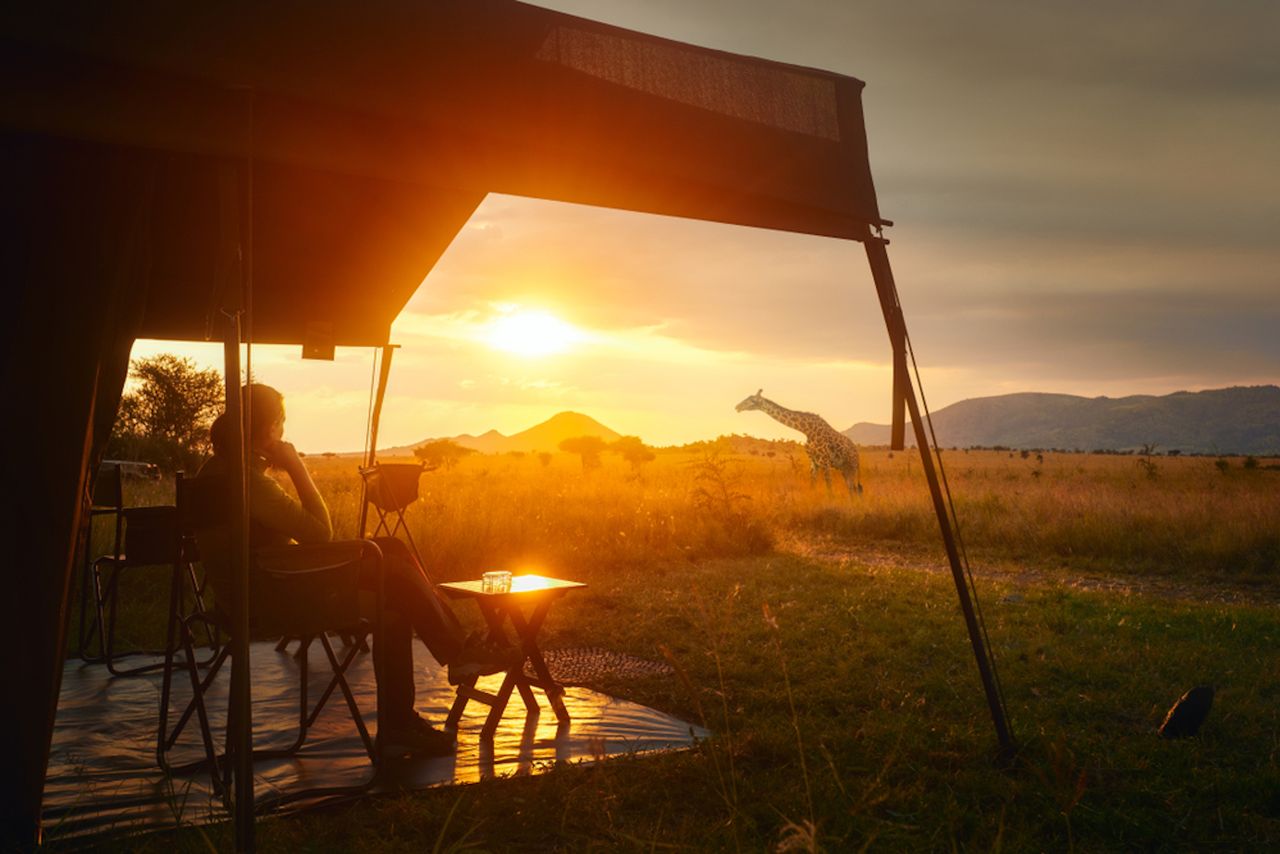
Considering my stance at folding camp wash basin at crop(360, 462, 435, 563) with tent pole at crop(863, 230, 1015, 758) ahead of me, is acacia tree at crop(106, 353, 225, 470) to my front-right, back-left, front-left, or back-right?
back-left

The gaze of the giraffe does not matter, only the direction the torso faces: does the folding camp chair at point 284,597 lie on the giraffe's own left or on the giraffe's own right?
on the giraffe's own left

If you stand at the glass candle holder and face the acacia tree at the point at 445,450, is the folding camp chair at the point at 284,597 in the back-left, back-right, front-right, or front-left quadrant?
back-left

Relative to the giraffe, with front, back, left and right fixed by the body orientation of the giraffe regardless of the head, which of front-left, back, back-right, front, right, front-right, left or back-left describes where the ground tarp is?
left

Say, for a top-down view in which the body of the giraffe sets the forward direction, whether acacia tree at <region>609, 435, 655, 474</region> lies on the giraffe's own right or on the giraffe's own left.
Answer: on the giraffe's own right

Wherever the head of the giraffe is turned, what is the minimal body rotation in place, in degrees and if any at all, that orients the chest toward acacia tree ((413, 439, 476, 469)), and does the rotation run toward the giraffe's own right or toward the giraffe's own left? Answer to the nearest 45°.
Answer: approximately 45° to the giraffe's own right

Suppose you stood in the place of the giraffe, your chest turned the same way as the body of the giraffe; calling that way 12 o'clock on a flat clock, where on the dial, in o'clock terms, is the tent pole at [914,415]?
The tent pole is roughly at 9 o'clock from the giraffe.

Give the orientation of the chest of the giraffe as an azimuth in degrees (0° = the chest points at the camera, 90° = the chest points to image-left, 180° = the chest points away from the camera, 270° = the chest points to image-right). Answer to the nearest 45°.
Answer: approximately 90°

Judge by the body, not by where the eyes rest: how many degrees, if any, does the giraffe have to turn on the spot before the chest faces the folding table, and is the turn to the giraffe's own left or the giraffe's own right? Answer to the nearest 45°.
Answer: approximately 90° to the giraffe's own left

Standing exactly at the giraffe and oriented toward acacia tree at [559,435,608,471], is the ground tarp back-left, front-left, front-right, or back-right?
back-left

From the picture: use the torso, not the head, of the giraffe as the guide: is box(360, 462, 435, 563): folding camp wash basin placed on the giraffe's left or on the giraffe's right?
on the giraffe's left

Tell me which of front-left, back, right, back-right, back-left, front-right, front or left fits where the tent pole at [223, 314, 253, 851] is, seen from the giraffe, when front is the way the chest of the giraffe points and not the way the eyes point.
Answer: left

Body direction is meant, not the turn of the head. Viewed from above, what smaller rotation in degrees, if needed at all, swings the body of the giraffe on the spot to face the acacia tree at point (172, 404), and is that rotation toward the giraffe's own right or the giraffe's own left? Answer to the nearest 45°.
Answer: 0° — it already faces it
